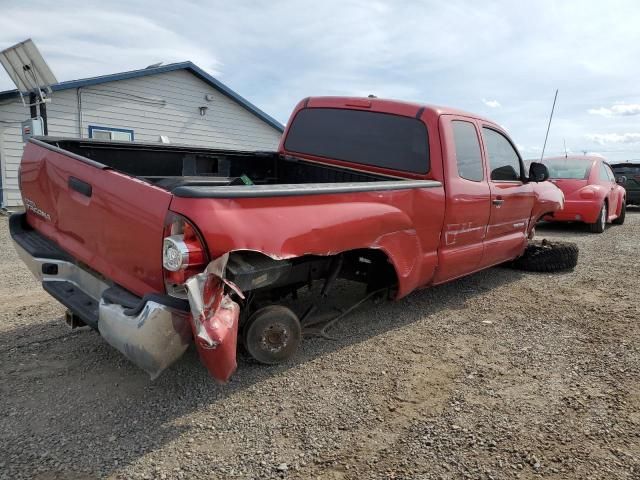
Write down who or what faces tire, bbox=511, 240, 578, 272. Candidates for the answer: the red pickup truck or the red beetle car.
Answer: the red pickup truck

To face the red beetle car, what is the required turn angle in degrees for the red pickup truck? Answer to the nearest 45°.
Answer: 0° — it already faces it

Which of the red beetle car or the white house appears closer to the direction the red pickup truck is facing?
the red beetle car

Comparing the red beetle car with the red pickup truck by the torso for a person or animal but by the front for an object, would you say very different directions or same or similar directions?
same or similar directions

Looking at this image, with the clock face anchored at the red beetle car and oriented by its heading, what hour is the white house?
The white house is roughly at 9 o'clock from the red beetle car.

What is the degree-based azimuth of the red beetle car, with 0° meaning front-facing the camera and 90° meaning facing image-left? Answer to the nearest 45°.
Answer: approximately 180°

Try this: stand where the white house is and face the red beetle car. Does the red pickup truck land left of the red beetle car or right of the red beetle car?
right

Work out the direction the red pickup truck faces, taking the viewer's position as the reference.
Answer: facing away from the viewer and to the right of the viewer

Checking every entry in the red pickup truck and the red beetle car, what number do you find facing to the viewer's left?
0

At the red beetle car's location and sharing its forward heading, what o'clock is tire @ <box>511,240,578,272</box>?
The tire is roughly at 6 o'clock from the red beetle car.

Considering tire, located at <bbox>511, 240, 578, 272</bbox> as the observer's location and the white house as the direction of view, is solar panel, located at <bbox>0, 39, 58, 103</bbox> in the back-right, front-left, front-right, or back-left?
front-left

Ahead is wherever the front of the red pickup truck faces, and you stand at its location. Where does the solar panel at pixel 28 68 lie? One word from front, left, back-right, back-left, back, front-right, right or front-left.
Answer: left

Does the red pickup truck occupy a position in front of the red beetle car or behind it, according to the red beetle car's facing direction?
behind

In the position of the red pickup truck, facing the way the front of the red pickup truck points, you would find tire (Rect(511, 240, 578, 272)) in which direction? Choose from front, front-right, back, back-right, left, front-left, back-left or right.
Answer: front
